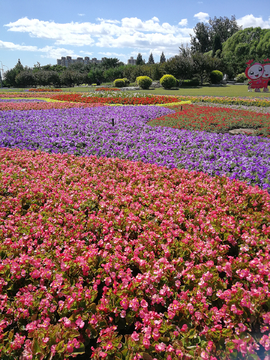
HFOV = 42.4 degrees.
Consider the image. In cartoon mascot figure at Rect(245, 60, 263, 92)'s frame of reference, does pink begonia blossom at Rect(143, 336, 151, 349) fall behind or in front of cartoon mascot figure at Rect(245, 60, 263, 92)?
in front

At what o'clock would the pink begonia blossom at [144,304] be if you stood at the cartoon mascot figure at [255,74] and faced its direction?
The pink begonia blossom is roughly at 12 o'clock from the cartoon mascot figure.

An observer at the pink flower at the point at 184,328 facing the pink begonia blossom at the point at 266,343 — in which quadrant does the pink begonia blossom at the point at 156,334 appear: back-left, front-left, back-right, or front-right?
back-right

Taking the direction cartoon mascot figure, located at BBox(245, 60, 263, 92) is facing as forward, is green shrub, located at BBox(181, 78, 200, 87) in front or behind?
behind

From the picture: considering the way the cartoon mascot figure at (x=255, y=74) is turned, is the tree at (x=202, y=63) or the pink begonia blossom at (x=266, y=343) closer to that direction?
the pink begonia blossom

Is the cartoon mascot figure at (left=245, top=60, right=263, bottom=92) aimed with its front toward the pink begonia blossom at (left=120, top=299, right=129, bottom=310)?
yes

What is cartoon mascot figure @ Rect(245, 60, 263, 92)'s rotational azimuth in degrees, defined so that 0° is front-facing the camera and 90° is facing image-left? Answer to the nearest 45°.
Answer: approximately 0°

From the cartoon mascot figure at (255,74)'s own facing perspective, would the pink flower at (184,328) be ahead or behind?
ahead

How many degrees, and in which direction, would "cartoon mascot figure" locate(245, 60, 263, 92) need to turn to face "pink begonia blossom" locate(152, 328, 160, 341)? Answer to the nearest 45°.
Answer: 0° — it already faces it

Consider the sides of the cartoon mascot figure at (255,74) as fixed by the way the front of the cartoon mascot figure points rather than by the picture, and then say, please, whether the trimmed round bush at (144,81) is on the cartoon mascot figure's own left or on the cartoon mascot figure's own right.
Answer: on the cartoon mascot figure's own right

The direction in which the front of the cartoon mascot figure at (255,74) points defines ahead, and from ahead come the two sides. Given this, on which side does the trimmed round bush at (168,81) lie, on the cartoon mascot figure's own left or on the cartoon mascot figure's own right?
on the cartoon mascot figure's own right

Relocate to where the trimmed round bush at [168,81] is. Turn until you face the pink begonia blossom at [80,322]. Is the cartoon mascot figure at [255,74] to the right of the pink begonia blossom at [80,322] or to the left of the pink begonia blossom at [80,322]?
left
